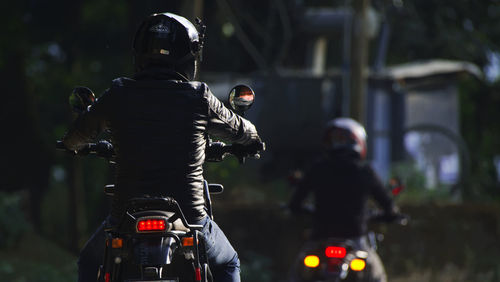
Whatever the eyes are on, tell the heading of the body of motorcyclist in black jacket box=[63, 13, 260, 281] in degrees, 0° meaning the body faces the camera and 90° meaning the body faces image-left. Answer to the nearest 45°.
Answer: approximately 180°

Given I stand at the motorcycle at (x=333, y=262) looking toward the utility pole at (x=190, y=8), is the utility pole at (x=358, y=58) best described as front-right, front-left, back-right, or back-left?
front-right

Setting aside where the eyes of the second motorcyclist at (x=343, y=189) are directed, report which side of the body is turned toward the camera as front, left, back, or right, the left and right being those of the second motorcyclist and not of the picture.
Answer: back

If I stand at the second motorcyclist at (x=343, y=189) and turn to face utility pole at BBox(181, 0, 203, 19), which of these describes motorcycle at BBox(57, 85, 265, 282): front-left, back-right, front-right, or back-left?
back-left

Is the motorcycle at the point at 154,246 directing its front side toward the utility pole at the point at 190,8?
yes

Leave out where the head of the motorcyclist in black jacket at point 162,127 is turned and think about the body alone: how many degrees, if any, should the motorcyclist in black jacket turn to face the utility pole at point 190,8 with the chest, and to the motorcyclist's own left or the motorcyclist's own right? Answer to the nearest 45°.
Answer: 0° — they already face it

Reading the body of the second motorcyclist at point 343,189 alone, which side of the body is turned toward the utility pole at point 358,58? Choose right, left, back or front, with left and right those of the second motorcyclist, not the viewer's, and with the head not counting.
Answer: front

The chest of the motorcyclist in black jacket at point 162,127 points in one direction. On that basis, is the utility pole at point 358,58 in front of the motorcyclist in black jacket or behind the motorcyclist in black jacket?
in front

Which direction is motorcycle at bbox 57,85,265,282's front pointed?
away from the camera
